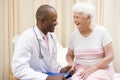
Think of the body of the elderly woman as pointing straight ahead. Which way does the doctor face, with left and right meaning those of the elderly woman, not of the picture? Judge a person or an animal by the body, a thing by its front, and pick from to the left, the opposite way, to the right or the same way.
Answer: to the left

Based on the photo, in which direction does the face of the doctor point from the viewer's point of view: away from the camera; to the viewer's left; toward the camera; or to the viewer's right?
to the viewer's right

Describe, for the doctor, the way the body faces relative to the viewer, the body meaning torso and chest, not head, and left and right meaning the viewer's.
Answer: facing the viewer and to the right of the viewer

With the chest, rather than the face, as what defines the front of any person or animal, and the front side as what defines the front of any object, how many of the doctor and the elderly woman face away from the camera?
0
